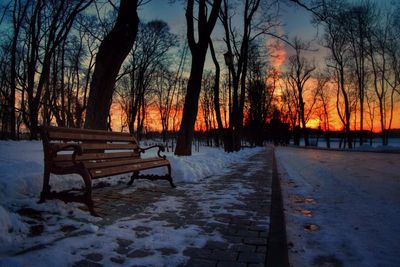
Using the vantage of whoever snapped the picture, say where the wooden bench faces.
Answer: facing the viewer and to the right of the viewer

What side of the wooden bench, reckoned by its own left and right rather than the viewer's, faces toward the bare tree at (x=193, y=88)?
left
